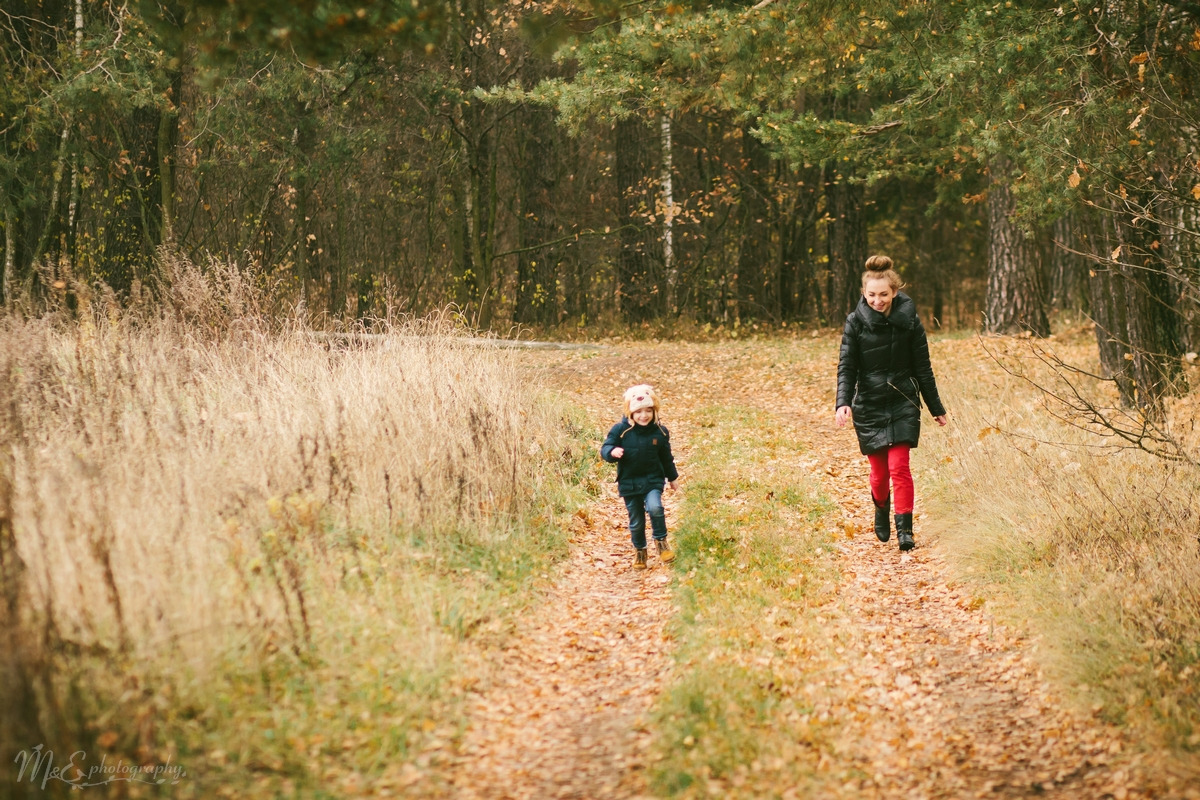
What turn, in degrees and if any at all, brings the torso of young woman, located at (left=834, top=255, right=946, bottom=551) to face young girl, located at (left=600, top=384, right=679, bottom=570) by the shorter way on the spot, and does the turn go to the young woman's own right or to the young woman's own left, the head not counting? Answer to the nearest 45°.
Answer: approximately 45° to the young woman's own right

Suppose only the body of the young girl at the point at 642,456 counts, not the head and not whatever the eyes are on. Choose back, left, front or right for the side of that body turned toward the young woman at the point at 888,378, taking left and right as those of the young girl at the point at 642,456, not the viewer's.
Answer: left

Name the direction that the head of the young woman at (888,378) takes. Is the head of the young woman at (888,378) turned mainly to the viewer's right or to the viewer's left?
to the viewer's left

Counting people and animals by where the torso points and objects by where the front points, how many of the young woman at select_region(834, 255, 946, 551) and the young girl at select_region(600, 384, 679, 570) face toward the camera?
2

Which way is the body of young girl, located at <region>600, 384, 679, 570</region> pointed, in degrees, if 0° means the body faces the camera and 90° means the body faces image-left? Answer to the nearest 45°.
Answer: approximately 0°
